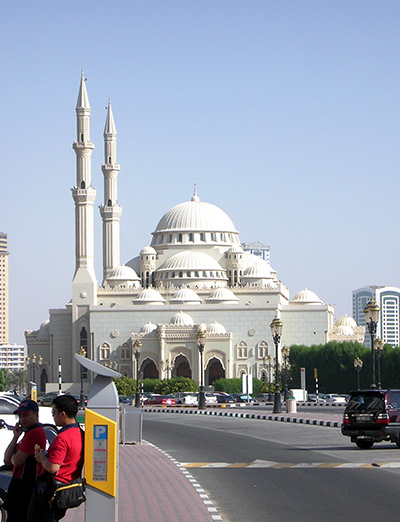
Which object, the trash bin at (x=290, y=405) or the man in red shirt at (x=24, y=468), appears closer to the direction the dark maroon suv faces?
the trash bin

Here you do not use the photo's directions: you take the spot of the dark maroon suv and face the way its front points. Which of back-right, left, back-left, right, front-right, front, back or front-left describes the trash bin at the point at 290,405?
front-left

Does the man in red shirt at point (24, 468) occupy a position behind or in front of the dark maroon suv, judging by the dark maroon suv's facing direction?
behind

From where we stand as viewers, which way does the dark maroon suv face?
facing away from the viewer and to the right of the viewer

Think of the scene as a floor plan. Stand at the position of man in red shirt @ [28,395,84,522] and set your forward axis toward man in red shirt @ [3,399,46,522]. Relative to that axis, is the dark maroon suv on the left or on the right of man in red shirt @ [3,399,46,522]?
right

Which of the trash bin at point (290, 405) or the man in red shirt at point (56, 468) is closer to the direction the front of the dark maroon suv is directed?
the trash bin
